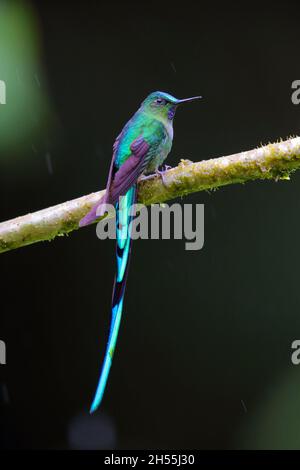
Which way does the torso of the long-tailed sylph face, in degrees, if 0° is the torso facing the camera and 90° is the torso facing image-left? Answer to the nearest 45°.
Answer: approximately 270°
